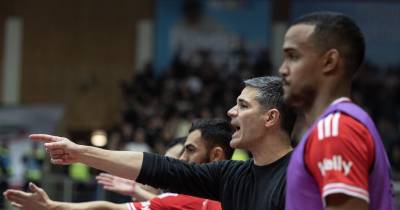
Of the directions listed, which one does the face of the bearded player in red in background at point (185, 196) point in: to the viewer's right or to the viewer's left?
to the viewer's left

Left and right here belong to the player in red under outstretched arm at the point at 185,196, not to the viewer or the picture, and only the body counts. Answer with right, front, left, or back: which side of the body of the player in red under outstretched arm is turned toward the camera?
left
